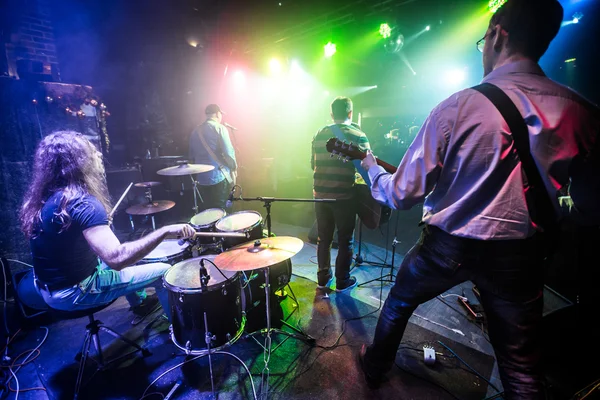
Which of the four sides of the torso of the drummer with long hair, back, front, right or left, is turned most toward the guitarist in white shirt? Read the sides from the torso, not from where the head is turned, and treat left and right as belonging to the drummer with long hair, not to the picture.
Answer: right

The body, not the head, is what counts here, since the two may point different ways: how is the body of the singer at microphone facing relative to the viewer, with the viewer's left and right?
facing away from the viewer and to the right of the viewer

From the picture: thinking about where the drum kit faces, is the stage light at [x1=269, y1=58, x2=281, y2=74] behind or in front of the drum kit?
in front

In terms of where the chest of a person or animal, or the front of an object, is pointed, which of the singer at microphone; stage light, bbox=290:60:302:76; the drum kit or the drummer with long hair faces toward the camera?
the stage light

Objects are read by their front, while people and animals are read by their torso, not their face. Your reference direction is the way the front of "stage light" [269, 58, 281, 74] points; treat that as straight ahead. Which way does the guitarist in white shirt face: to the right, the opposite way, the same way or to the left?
the opposite way

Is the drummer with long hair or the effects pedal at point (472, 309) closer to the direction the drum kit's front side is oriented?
the effects pedal

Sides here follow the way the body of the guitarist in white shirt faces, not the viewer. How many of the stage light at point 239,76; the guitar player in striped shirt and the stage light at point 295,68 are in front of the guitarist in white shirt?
3

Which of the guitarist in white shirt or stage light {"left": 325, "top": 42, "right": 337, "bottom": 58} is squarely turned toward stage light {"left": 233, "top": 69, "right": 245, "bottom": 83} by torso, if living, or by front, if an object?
the guitarist in white shirt

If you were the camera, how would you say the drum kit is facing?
facing away from the viewer and to the right of the viewer

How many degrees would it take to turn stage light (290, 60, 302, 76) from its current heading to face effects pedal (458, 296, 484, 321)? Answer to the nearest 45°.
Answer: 0° — it already faces it

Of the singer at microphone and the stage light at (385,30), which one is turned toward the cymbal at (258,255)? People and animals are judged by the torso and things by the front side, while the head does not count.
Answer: the stage light

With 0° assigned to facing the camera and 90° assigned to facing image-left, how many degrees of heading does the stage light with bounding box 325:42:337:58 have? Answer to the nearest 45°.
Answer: approximately 0°

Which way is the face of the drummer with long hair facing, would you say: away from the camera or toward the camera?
away from the camera

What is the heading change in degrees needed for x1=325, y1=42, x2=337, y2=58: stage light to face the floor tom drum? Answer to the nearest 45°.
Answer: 0° — it already faces it

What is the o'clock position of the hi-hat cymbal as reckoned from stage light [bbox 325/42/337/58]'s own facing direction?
The hi-hat cymbal is roughly at 1 o'clock from the stage light.

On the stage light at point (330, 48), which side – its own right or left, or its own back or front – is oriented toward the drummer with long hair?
front
